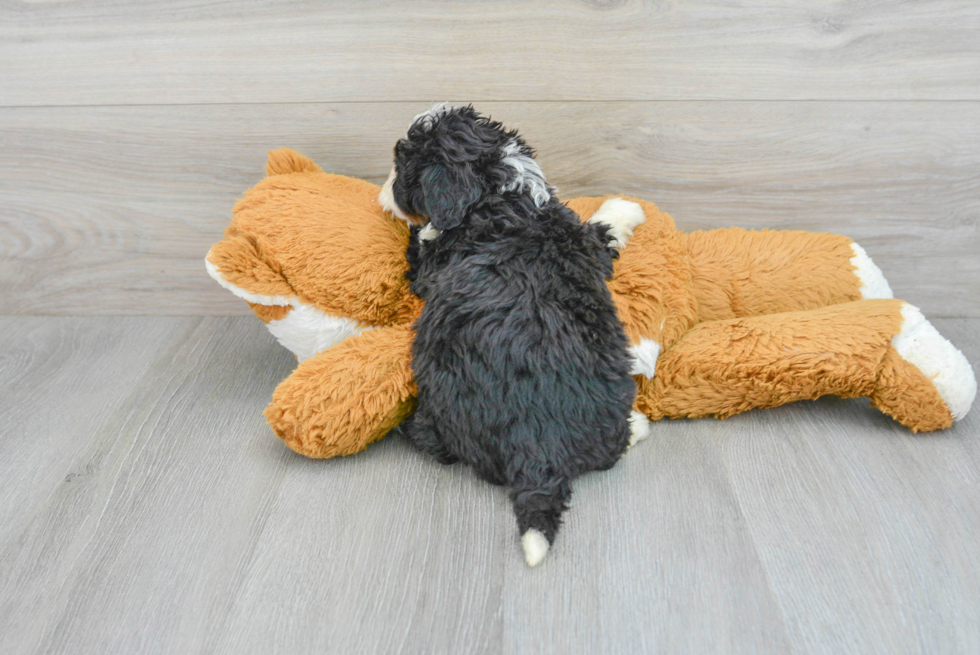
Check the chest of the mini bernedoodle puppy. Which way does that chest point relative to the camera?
away from the camera
